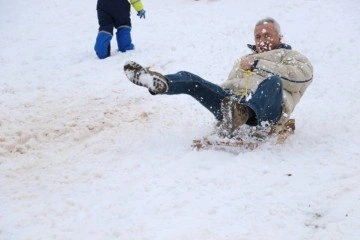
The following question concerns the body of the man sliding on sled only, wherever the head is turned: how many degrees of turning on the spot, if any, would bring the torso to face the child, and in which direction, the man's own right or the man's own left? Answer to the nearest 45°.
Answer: approximately 90° to the man's own right

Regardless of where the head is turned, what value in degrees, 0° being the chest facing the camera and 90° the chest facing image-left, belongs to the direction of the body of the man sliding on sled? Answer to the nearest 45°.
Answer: approximately 45°
